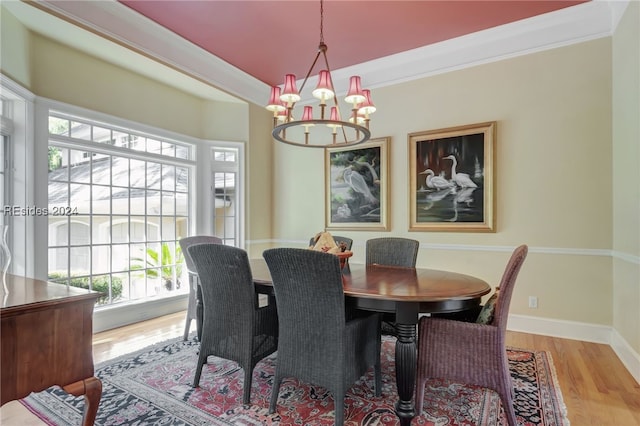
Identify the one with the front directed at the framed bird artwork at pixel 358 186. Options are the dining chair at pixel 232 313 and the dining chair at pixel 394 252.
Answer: the dining chair at pixel 232 313

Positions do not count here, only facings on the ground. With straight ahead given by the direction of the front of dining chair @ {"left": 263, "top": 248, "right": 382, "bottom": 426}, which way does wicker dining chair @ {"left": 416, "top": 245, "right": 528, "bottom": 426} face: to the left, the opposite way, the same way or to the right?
to the left

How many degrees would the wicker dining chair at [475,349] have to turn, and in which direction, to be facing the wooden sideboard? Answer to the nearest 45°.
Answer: approximately 45° to its left

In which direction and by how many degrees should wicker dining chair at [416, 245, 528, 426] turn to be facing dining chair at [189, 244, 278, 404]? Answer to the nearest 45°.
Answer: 0° — it already faces it

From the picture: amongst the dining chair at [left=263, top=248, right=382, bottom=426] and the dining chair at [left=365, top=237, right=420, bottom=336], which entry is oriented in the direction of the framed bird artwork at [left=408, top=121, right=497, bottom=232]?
the dining chair at [left=263, top=248, right=382, bottom=426]

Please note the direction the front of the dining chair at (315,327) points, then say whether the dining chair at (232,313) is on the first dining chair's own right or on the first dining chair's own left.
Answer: on the first dining chair's own left

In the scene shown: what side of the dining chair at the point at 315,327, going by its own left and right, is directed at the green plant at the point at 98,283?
left

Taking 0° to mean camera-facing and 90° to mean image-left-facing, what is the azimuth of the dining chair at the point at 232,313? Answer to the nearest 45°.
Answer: approximately 225°

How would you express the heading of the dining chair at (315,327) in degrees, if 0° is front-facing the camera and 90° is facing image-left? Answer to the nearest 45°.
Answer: approximately 225°

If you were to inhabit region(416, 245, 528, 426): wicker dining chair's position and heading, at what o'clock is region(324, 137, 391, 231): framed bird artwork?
The framed bird artwork is roughly at 2 o'clock from the wicker dining chair.

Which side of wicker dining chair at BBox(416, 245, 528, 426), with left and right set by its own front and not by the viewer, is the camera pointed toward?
left

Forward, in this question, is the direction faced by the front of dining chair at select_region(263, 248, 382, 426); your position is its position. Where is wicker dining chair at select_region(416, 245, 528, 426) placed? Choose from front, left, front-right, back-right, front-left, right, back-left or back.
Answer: front-right

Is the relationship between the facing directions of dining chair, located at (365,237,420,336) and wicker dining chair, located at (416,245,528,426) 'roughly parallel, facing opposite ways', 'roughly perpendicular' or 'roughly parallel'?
roughly perpendicular

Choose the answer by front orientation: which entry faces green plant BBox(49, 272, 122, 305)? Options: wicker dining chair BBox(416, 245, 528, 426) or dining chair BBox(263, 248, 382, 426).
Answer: the wicker dining chair
